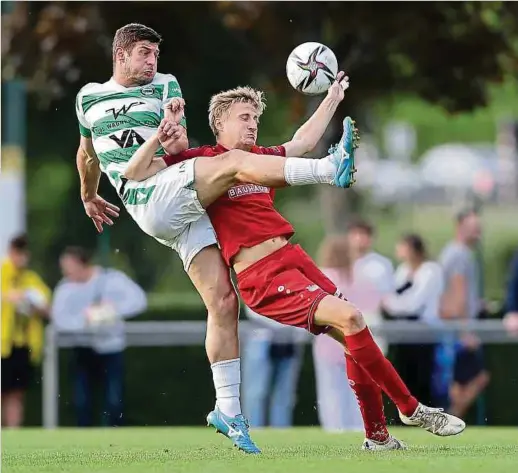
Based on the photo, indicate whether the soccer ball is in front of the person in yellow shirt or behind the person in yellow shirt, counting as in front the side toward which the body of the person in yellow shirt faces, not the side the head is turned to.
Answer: in front

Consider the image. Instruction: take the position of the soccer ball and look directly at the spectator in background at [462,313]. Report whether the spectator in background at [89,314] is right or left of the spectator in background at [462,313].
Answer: left

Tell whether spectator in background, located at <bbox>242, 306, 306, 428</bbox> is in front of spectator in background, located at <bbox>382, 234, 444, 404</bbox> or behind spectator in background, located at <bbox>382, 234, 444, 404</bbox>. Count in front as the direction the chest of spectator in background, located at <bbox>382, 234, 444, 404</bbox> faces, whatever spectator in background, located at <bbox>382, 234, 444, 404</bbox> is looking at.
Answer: in front

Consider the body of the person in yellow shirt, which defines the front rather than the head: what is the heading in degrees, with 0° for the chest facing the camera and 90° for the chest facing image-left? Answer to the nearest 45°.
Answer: approximately 0°

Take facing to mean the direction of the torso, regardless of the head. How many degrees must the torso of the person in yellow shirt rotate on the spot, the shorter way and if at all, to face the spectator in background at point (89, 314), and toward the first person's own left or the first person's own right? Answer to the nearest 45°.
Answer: approximately 90° to the first person's own left

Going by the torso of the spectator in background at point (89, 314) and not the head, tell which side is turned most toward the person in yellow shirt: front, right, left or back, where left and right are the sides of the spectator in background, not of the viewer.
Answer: right

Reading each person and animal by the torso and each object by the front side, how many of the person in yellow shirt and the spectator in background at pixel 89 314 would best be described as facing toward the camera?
2

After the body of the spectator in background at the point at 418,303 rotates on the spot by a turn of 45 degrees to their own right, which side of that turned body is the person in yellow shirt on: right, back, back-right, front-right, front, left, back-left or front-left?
front

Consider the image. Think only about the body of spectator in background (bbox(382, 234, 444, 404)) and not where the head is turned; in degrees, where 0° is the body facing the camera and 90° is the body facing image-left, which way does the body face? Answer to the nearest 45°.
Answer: approximately 45°
